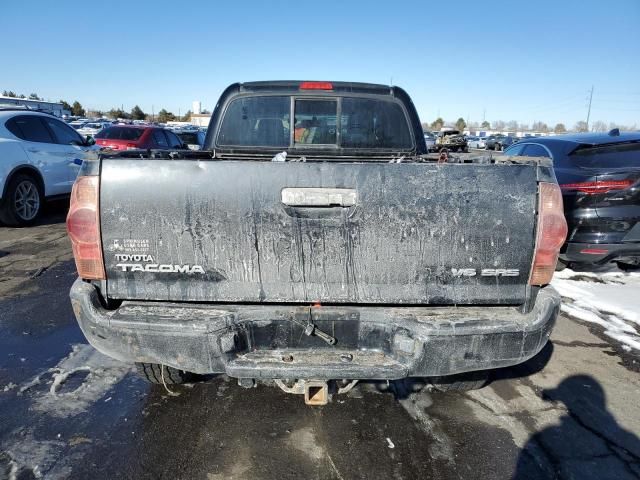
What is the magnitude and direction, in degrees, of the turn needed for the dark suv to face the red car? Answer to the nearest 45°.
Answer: approximately 45° to its left

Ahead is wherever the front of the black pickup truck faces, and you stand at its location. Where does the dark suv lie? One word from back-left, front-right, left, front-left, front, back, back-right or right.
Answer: front-right

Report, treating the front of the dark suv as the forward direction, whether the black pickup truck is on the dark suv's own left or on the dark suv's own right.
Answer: on the dark suv's own left

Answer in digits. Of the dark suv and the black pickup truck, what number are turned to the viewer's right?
0

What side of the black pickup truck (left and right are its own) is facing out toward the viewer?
back

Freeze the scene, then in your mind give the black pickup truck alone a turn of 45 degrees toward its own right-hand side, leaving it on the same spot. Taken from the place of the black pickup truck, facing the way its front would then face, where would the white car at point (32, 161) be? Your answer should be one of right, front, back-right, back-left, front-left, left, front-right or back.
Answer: left

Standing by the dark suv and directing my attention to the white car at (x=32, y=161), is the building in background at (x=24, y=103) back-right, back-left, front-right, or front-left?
front-right

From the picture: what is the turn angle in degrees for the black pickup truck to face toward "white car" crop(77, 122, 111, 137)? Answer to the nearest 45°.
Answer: approximately 45° to its left

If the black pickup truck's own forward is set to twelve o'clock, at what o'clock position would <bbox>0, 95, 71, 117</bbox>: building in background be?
The building in background is roughly at 11 o'clock from the black pickup truck.

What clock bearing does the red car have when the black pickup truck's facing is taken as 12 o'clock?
The red car is roughly at 11 o'clock from the black pickup truck.

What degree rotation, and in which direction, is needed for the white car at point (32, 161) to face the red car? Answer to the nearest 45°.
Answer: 0° — it already faces it

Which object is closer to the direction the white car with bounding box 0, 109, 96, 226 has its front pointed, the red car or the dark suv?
the red car

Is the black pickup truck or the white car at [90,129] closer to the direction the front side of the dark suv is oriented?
the white car

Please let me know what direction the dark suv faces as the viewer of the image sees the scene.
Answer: facing away from the viewer and to the left of the viewer
